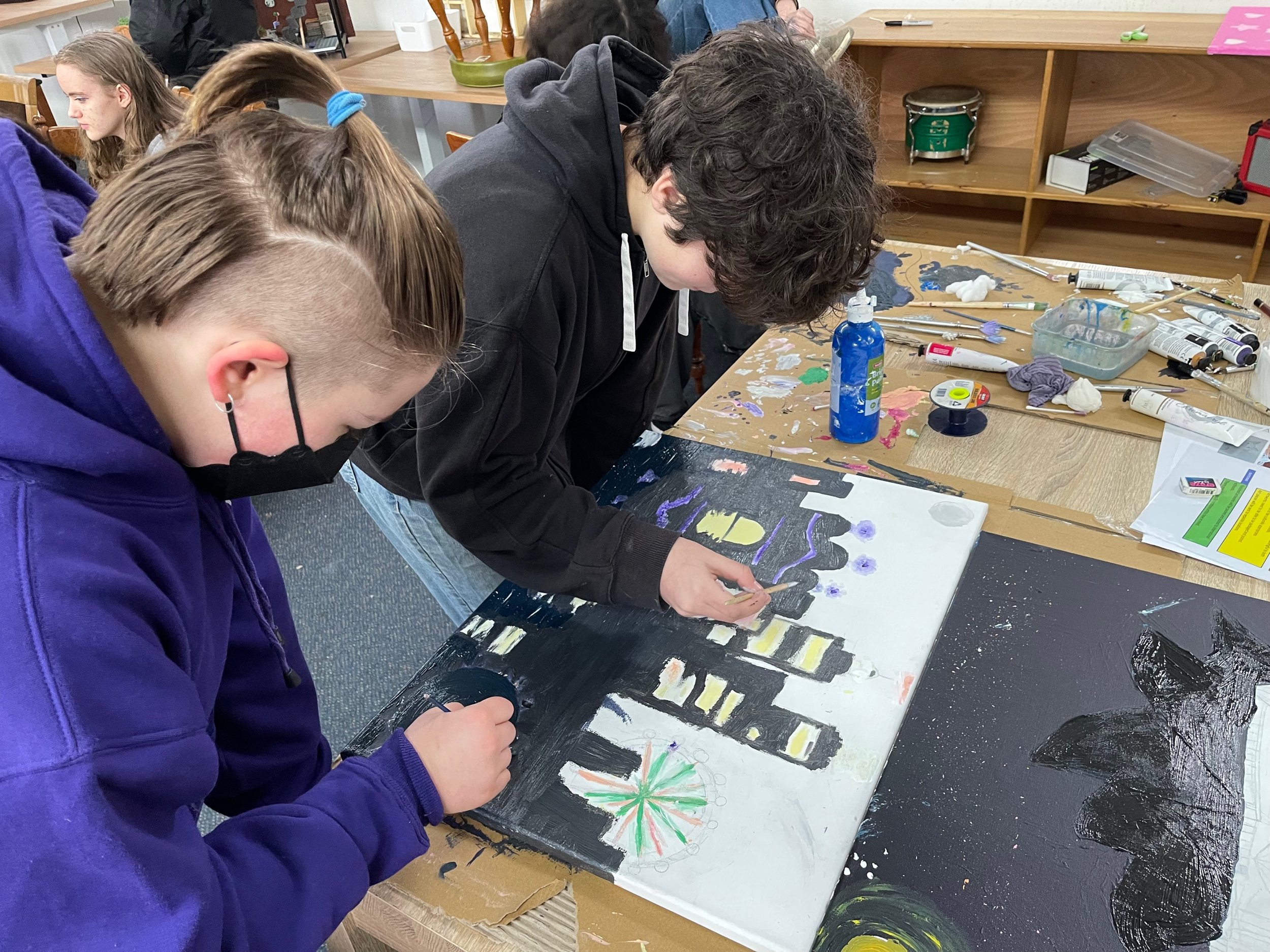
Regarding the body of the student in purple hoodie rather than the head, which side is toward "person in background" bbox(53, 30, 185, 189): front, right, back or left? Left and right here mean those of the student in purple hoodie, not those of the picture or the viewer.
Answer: left

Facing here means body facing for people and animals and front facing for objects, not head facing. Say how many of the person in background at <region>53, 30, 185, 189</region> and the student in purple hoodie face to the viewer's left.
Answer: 1

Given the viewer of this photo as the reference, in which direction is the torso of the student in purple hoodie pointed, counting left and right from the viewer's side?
facing to the right of the viewer

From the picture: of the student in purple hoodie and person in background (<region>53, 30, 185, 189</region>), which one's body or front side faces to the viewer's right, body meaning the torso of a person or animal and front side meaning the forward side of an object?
the student in purple hoodie

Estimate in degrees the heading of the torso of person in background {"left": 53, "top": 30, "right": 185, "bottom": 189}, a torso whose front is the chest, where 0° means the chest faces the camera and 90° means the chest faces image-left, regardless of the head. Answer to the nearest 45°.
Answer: approximately 90°

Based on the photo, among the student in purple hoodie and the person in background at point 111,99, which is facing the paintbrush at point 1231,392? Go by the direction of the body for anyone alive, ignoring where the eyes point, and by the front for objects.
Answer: the student in purple hoodie

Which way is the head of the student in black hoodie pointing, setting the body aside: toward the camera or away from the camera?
toward the camera

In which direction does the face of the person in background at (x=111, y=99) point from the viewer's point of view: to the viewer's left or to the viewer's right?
to the viewer's left

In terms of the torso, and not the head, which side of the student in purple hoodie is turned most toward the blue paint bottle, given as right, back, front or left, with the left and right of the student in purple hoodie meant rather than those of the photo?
front

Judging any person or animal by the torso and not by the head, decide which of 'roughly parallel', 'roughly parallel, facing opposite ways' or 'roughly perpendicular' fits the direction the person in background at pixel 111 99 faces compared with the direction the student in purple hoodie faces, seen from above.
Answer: roughly parallel, facing opposite ways

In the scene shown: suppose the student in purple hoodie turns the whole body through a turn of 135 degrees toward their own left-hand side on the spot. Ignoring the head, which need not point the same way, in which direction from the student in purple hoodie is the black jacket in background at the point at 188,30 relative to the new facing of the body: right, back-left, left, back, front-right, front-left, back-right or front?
front-right

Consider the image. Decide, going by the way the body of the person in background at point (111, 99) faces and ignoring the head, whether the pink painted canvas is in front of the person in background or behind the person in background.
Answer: behind

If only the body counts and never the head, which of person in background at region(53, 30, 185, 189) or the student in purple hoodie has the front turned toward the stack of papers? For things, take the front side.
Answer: the student in purple hoodie

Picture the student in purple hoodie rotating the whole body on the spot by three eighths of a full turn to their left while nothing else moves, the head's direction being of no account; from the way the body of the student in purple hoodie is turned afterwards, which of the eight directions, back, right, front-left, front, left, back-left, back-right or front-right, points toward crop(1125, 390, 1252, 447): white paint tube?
back-right

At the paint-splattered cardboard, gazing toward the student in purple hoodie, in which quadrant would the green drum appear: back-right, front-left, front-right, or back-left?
back-right

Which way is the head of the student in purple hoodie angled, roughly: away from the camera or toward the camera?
away from the camera
